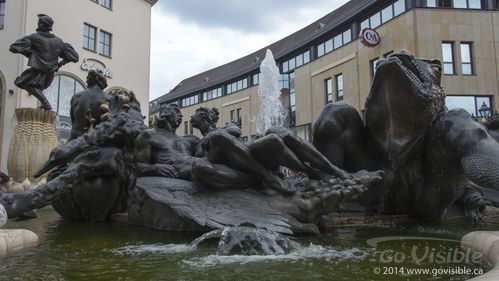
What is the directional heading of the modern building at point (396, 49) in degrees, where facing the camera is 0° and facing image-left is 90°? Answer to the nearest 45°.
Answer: approximately 45°
